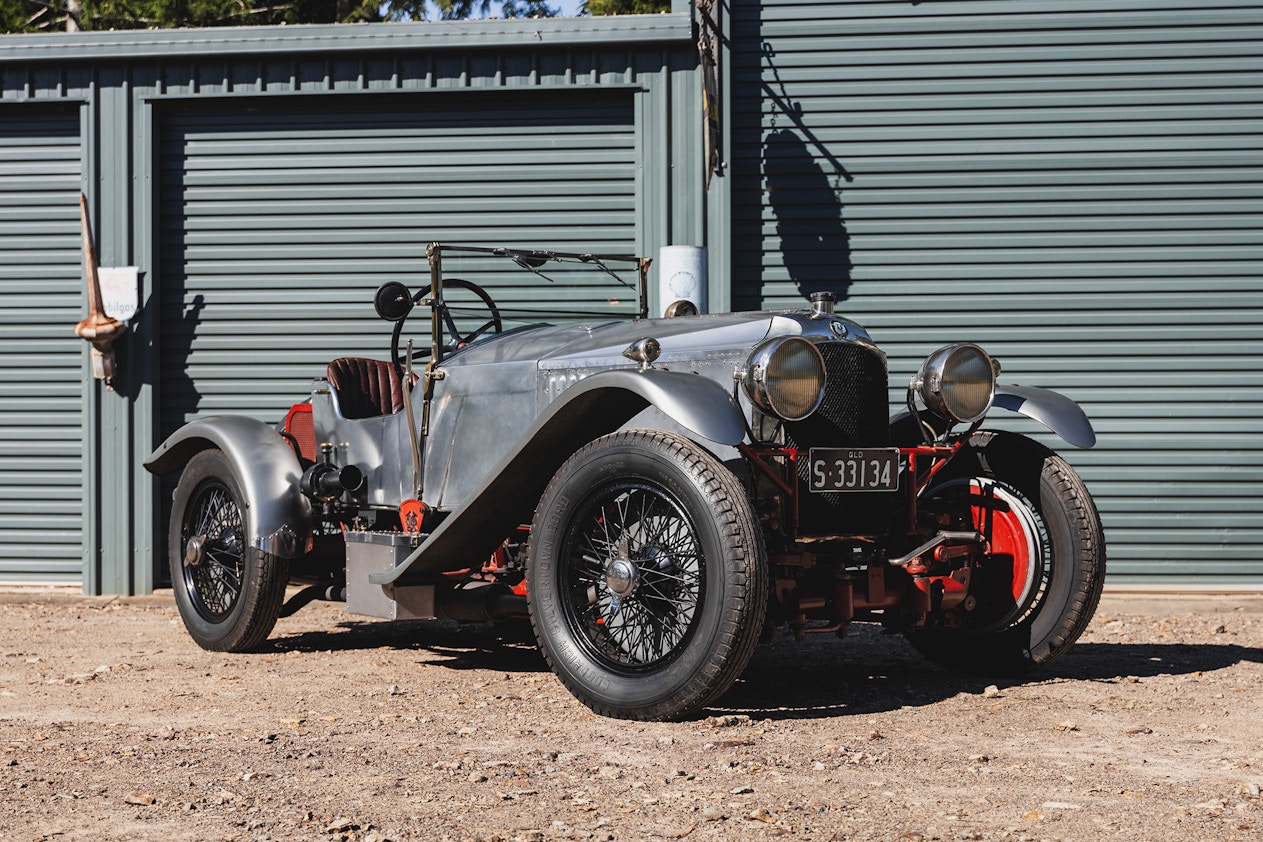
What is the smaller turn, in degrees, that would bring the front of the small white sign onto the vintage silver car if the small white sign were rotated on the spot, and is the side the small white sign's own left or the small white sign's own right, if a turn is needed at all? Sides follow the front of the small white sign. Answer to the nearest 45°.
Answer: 0° — it already faces it

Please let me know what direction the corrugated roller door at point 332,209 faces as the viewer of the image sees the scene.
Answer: facing the viewer

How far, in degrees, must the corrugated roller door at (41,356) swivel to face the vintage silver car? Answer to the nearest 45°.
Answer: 0° — it already faces it

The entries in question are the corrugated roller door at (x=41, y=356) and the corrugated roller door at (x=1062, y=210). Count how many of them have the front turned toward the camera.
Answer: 2

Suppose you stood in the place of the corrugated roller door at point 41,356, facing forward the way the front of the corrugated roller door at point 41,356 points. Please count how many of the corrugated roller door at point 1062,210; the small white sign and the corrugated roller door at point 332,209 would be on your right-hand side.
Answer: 0

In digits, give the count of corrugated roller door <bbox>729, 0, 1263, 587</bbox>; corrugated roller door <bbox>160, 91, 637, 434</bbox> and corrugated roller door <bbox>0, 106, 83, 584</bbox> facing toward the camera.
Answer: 3

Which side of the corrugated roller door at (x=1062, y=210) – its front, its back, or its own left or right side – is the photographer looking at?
front

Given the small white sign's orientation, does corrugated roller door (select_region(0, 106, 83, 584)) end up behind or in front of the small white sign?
behind

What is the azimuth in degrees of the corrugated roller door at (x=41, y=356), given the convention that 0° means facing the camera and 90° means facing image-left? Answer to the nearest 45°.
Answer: approximately 0°

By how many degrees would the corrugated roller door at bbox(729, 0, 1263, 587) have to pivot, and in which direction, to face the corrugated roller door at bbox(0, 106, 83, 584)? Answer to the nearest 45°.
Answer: approximately 90° to its right

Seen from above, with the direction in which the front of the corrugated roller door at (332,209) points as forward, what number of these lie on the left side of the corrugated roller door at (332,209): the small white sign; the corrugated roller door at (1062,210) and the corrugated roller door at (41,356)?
1

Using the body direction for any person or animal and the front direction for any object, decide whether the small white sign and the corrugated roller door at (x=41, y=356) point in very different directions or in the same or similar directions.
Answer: same or similar directions

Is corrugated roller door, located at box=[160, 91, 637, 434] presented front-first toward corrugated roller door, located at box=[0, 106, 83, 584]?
no

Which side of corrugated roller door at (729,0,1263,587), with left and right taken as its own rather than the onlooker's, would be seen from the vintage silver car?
front

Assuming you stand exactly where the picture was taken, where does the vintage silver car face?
facing the viewer and to the right of the viewer

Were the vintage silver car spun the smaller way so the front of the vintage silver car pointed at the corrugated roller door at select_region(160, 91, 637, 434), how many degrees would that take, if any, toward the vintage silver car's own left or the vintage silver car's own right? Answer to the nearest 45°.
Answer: approximately 180°

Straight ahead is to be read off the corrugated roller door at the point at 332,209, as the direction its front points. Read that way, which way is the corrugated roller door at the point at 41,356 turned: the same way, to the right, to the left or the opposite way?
the same way

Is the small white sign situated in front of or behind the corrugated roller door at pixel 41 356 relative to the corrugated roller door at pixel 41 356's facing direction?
in front

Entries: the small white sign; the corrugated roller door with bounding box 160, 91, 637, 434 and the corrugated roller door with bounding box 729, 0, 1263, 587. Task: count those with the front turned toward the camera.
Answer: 3
